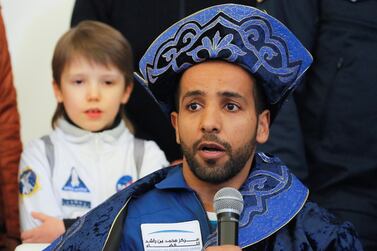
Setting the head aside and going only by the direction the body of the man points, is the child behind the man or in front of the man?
behind

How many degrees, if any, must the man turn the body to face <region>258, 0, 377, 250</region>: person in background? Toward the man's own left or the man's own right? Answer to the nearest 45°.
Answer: approximately 135° to the man's own left

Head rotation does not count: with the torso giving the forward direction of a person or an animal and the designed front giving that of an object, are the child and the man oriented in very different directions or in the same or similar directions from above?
same or similar directions

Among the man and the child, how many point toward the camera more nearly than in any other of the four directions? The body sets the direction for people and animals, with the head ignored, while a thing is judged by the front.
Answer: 2

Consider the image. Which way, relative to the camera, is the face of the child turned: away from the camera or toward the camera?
toward the camera

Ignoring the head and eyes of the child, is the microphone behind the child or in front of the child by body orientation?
in front

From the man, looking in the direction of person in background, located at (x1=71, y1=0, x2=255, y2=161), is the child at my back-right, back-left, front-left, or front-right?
front-left

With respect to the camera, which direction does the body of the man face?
toward the camera

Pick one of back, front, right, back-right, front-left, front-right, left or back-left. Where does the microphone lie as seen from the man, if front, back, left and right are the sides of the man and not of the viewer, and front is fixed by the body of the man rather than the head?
front

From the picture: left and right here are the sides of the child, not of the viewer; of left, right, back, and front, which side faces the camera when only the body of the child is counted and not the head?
front

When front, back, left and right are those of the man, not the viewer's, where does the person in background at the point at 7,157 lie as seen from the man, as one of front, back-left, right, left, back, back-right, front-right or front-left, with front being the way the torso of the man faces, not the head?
back-right

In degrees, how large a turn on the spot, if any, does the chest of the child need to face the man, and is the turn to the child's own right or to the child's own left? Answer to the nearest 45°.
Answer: approximately 45° to the child's own left

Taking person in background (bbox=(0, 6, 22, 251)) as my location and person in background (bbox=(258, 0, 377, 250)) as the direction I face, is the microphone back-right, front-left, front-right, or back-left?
front-right
